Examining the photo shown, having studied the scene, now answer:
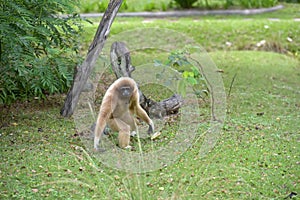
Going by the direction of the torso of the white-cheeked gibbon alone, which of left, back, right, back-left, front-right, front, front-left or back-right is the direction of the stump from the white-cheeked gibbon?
back

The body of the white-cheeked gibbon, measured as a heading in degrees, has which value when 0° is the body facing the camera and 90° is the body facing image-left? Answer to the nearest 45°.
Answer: approximately 0°

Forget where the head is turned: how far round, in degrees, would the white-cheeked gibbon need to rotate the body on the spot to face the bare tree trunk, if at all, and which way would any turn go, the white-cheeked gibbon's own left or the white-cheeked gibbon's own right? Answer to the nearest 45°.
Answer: approximately 180°

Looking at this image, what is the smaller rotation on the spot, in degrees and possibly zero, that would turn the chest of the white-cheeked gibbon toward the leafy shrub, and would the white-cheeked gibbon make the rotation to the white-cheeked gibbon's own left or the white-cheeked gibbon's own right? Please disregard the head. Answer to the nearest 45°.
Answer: approximately 135° to the white-cheeked gibbon's own right
